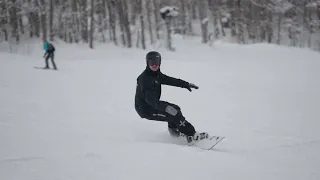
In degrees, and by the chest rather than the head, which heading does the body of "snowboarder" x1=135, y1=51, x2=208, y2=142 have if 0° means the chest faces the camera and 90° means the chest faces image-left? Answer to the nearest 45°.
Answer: approximately 315°
